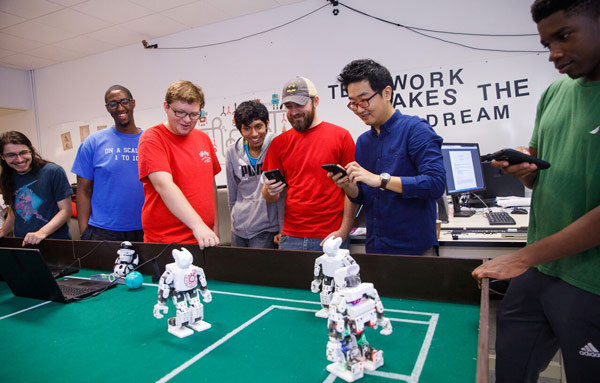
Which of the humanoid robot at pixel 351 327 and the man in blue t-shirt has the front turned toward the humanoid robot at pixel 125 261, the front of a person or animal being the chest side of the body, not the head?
the man in blue t-shirt

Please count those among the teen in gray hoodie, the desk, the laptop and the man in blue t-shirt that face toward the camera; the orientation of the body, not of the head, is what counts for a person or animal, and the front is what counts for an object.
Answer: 3

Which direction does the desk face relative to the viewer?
toward the camera

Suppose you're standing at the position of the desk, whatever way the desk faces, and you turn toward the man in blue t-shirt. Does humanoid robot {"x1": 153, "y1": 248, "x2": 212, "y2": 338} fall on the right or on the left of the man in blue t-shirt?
left

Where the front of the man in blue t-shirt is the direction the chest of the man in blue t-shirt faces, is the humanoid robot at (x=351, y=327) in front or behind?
in front

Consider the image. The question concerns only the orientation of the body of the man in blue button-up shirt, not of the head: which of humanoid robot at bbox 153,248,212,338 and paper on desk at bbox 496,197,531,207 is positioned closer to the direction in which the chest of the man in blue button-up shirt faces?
the humanoid robot

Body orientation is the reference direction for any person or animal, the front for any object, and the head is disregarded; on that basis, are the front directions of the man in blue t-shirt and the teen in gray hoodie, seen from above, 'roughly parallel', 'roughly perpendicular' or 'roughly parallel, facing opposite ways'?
roughly parallel

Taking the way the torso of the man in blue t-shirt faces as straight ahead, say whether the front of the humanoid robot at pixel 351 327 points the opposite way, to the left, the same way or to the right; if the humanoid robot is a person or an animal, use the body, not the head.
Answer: the same way

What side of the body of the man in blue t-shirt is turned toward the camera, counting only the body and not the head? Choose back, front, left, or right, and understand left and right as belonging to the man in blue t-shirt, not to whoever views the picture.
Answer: front

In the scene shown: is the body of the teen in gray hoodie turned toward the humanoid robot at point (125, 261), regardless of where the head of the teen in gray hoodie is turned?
no

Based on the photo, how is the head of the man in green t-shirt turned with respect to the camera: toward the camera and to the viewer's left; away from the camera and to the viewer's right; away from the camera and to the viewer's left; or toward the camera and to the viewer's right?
toward the camera and to the viewer's left

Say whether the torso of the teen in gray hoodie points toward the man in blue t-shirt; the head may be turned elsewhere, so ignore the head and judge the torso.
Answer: no

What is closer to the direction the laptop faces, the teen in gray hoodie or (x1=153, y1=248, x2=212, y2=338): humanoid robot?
the teen in gray hoodie

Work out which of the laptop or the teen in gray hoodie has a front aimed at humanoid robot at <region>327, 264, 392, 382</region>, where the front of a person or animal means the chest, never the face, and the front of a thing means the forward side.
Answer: the teen in gray hoodie

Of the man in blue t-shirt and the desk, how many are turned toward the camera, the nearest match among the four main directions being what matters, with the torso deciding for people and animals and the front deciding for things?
2

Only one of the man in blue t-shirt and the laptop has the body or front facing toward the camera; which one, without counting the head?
the man in blue t-shirt

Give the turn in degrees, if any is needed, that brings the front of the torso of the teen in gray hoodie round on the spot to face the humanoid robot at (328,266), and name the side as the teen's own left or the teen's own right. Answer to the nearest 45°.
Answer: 0° — they already face it

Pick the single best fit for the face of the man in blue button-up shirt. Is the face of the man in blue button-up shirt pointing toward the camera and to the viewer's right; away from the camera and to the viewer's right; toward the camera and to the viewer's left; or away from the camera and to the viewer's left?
toward the camera and to the viewer's left

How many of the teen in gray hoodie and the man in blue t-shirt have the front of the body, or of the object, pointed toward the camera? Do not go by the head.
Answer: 2

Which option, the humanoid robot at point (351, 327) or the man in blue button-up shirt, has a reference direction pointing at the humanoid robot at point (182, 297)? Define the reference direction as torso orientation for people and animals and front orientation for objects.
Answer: the man in blue button-up shirt

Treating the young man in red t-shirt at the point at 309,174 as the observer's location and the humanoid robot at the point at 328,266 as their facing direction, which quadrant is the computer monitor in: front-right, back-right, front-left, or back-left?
back-left
